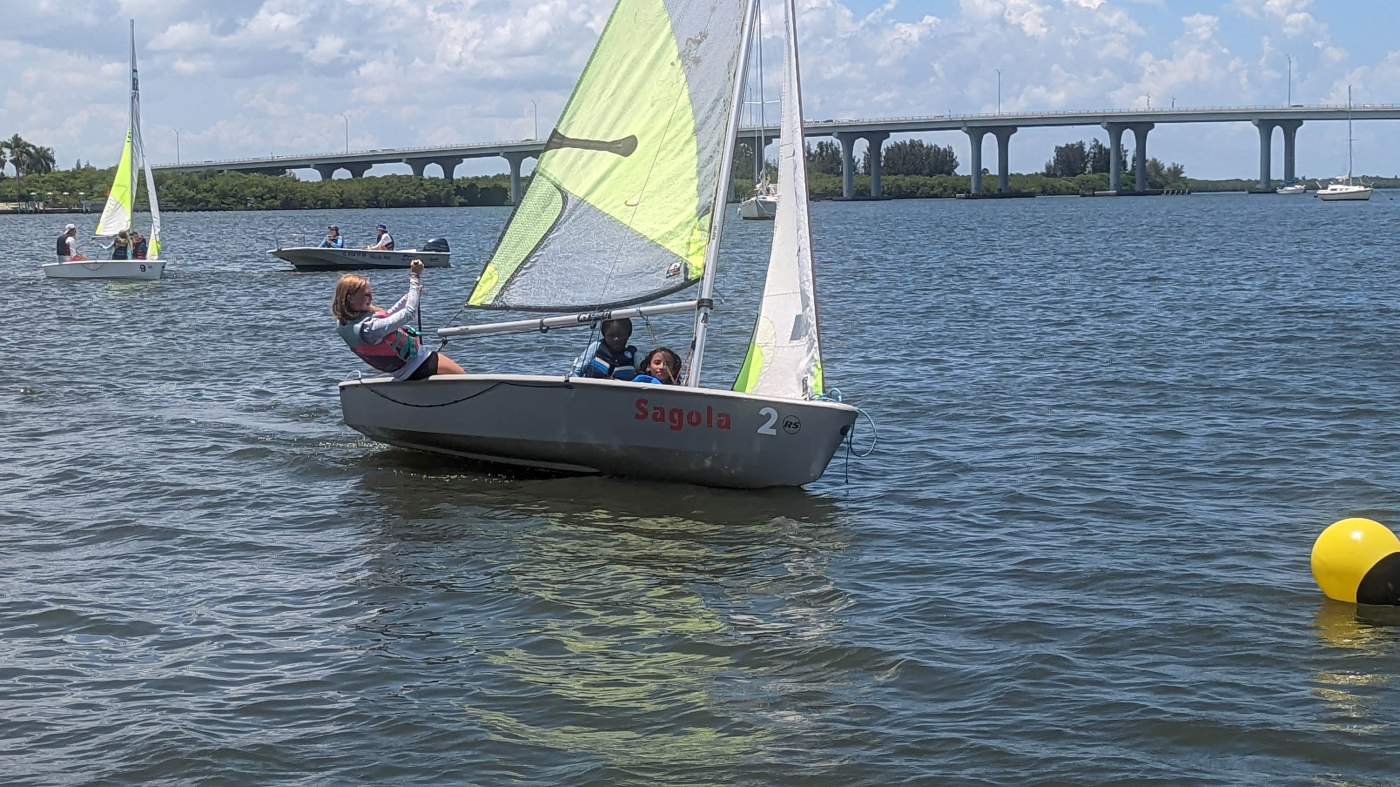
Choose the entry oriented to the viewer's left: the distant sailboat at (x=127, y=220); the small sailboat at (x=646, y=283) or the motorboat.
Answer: the motorboat

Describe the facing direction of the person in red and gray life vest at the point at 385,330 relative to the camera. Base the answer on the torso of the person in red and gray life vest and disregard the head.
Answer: to the viewer's right

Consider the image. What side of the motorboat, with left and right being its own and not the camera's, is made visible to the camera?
left

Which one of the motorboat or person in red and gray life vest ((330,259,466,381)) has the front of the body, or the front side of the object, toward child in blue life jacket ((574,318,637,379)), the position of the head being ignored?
the person in red and gray life vest

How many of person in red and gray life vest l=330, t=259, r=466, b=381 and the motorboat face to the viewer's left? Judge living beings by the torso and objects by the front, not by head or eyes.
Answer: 1

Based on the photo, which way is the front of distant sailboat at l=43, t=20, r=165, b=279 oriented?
to the viewer's right

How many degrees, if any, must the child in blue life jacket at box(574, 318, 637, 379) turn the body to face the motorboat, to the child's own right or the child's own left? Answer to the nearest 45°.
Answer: approximately 180°

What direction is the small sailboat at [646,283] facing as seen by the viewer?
to the viewer's right

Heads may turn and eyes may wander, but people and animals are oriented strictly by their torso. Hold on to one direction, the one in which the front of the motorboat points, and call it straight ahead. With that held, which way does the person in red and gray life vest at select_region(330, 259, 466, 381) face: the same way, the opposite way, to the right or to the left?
the opposite way

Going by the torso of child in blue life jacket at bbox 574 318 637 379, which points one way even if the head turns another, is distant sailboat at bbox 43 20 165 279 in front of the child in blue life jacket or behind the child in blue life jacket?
behind
